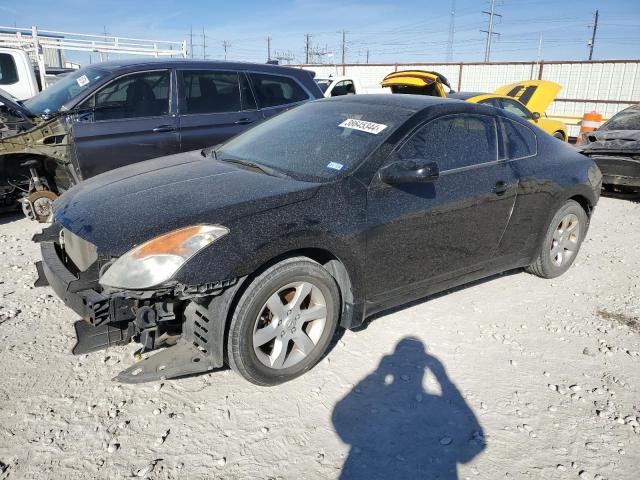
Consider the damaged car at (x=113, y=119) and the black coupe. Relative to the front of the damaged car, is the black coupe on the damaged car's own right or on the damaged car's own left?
on the damaged car's own left

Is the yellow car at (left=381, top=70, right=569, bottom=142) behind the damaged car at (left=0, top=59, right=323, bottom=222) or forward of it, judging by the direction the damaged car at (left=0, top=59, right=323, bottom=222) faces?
behind

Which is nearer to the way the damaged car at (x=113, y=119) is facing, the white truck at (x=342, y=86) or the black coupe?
the black coupe

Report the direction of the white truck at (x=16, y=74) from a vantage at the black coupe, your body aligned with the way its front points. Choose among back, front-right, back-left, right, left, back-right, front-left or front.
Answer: right

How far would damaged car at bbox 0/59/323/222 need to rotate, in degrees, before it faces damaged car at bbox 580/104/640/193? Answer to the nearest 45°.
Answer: approximately 135° to its left

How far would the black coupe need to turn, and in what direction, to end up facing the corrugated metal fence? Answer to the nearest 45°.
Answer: approximately 180°

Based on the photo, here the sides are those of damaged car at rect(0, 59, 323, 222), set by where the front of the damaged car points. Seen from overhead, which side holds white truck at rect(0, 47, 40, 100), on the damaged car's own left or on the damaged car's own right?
on the damaged car's own right

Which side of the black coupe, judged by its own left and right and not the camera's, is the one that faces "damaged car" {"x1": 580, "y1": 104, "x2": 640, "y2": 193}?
back

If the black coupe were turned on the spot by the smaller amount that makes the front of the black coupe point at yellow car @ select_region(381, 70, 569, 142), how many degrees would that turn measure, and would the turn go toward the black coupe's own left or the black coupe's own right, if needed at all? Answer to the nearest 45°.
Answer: approximately 180°

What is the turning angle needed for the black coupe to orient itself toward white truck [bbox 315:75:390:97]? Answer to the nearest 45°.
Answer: approximately 135° to its right

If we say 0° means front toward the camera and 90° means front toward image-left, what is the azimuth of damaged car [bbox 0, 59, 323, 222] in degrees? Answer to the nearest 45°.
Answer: approximately 45°

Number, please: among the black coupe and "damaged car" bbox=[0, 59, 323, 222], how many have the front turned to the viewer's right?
0
